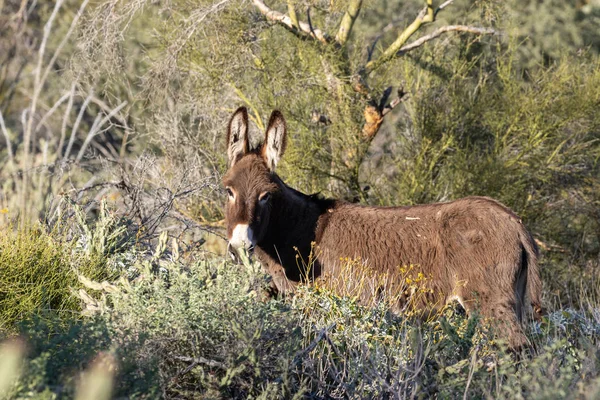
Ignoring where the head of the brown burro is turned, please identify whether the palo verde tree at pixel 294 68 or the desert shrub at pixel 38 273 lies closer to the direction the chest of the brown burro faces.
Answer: the desert shrub

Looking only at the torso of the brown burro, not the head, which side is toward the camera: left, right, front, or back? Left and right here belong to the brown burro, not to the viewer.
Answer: left

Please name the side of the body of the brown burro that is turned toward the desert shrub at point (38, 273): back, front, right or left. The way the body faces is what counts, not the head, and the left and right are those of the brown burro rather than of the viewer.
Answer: front

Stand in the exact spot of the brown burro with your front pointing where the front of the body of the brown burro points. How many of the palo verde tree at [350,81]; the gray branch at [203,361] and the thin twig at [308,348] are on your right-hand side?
1

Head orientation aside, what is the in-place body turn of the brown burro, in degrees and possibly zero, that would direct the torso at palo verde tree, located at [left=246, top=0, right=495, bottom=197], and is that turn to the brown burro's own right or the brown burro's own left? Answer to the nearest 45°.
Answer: approximately 90° to the brown burro's own right

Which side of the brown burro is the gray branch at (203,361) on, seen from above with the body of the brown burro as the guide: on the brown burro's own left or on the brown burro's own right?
on the brown burro's own left

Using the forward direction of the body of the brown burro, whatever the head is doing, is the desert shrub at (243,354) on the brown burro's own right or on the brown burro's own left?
on the brown burro's own left

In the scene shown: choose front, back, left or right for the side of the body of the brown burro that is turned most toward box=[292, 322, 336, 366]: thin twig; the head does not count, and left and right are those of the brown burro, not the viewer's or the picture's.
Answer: left
